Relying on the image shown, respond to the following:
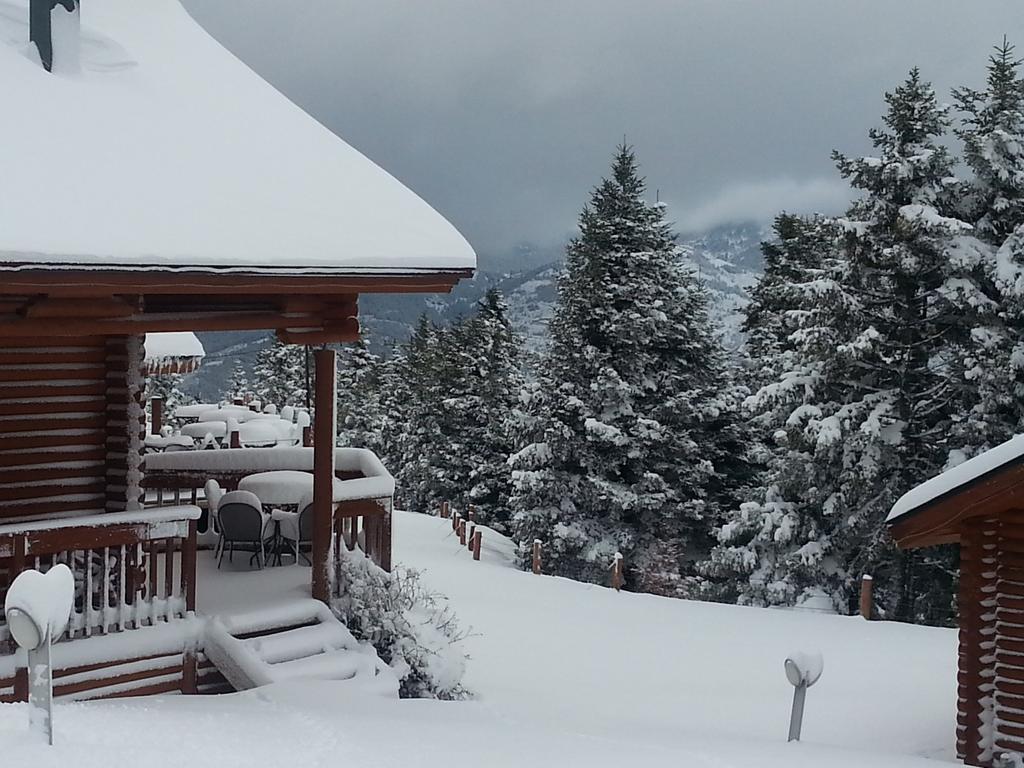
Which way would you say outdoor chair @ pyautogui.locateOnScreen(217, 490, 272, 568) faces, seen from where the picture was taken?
facing away from the viewer

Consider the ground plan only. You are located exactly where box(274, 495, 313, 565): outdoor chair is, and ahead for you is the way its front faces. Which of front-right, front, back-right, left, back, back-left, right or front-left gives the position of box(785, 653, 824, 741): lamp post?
back

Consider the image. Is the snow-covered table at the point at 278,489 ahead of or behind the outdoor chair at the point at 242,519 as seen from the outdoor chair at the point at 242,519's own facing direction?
ahead

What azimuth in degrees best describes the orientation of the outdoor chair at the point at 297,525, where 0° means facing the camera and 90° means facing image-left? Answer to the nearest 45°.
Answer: approximately 135°

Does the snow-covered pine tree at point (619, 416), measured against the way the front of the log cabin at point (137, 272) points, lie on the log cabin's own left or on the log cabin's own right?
on the log cabin's own left

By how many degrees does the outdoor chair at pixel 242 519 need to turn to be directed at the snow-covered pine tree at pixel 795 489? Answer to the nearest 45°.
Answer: approximately 45° to its right

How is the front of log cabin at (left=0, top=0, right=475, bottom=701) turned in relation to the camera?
facing to the right of the viewer

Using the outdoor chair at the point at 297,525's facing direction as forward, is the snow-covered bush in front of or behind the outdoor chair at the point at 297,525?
behind

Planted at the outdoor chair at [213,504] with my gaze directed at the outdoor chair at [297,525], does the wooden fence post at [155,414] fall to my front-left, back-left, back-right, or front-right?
back-left

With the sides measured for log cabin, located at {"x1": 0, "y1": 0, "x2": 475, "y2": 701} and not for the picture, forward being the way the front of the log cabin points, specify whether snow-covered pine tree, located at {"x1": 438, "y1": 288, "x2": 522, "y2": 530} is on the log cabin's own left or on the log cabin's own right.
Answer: on the log cabin's own left

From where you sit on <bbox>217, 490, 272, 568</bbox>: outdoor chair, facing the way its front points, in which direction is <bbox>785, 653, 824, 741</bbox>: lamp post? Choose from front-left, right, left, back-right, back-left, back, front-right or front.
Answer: back-right
